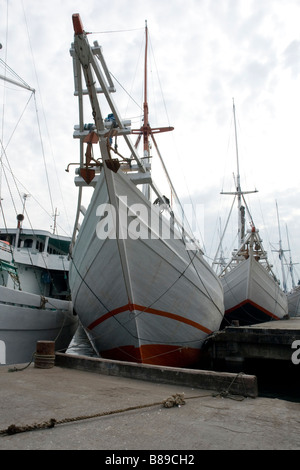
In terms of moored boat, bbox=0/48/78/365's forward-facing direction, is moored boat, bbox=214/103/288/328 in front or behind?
behind

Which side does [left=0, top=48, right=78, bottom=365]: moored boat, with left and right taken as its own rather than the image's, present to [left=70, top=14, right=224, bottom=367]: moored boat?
left

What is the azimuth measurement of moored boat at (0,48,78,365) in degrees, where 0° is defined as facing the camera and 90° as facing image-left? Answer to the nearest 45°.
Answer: approximately 45°

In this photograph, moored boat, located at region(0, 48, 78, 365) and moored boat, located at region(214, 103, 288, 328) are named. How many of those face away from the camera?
0

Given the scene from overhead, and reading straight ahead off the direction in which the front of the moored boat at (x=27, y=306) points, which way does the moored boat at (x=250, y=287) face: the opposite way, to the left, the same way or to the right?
the same way

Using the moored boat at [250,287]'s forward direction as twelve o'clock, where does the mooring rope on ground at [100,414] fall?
The mooring rope on ground is roughly at 12 o'clock from the moored boat.

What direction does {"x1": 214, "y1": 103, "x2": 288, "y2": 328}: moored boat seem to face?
toward the camera

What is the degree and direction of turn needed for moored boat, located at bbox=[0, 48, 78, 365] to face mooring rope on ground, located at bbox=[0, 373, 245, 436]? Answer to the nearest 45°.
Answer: approximately 45° to its left

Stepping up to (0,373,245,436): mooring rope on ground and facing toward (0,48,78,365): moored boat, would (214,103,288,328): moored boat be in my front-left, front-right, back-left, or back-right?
front-right

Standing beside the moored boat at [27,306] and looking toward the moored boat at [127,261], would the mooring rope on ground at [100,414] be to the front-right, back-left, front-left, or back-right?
front-right
